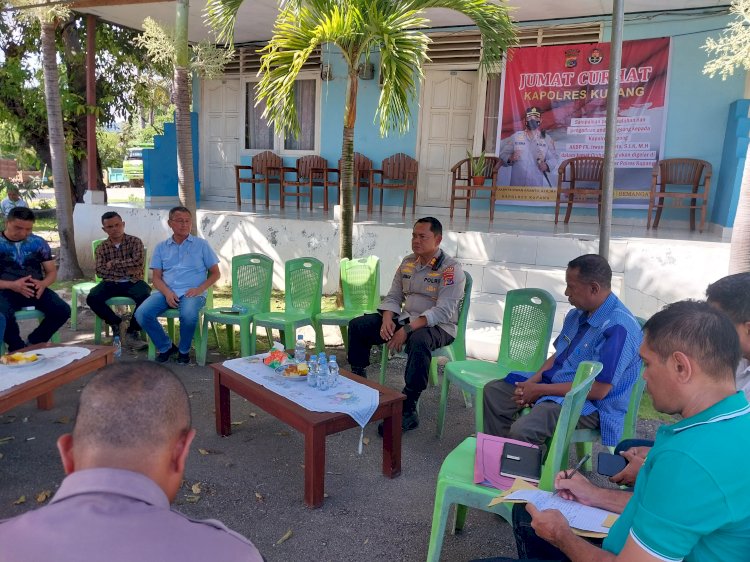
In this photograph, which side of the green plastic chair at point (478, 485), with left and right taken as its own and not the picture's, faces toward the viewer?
left

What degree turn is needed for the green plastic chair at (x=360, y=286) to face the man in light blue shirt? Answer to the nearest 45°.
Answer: approximately 45° to its right

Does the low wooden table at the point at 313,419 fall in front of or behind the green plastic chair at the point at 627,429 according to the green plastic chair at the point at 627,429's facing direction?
in front

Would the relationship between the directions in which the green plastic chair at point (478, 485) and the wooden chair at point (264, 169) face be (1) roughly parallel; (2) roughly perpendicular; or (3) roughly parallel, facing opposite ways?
roughly perpendicular

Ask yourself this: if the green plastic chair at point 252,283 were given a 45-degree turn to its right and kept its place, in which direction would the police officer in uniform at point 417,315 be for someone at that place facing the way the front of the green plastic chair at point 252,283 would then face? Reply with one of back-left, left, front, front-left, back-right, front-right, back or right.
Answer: back-left

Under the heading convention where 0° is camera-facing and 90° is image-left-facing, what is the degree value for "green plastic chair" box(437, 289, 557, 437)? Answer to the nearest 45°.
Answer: approximately 45°

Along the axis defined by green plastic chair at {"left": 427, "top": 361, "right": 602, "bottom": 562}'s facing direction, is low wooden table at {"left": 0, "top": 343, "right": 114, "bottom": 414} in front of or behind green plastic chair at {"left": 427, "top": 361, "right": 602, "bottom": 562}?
in front

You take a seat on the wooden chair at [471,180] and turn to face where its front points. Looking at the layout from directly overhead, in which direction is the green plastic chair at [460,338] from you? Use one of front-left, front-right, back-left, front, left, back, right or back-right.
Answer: front-left

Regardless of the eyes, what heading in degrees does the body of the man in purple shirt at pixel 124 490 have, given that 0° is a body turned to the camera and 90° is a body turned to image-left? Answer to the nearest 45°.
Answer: approximately 180°

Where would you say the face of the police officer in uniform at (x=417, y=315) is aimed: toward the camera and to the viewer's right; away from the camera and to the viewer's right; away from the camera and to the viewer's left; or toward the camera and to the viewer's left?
toward the camera and to the viewer's left

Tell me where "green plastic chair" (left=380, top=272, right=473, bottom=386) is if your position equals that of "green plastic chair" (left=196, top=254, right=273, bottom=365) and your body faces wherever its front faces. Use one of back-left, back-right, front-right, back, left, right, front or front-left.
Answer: left

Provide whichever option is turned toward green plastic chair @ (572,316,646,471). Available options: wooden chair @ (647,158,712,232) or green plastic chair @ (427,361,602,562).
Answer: the wooden chair

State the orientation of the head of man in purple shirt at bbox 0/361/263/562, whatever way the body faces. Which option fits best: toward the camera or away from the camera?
away from the camera

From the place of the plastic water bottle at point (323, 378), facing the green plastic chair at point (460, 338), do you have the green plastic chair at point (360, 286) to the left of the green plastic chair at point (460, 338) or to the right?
left

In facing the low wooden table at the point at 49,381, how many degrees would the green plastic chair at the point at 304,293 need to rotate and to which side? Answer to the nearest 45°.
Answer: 0° — it already faces it

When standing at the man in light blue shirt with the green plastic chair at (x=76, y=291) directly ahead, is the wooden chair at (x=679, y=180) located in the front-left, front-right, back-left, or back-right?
back-right

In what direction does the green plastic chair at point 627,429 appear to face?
to the viewer's left

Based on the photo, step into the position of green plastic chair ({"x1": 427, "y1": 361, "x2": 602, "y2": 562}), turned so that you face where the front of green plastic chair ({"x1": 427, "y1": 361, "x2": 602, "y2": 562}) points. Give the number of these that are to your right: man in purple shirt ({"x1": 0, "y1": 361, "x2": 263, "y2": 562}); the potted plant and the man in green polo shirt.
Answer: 1
